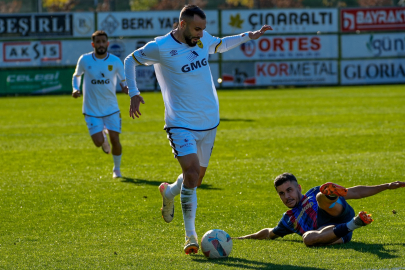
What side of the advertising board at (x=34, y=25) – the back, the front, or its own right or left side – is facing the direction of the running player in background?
front

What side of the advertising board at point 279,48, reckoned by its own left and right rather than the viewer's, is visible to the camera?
front

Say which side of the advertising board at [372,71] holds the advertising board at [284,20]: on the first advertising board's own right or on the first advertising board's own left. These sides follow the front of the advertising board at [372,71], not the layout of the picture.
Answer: on the first advertising board's own right

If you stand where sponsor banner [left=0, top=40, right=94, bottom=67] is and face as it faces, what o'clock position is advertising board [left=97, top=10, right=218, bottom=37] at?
The advertising board is roughly at 9 o'clock from the sponsor banner.

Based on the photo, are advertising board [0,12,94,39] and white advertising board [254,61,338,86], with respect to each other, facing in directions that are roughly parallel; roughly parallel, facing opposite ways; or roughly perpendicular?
roughly parallel

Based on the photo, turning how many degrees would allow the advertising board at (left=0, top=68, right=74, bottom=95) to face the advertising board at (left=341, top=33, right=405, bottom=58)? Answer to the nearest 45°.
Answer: approximately 90° to its left

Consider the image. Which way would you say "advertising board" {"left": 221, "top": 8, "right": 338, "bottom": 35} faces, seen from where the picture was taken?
facing the viewer

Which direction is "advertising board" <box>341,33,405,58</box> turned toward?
toward the camera

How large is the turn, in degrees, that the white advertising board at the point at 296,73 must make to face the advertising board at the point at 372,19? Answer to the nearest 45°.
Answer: approximately 90° to its left

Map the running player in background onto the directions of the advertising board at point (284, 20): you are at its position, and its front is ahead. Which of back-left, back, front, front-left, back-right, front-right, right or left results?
front

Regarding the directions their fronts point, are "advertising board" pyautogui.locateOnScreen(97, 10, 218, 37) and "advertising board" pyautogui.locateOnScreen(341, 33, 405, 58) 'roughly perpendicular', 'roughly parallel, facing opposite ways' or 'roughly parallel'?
roughly parallel

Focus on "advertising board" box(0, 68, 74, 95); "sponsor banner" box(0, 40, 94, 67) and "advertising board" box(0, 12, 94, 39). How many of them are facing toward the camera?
3

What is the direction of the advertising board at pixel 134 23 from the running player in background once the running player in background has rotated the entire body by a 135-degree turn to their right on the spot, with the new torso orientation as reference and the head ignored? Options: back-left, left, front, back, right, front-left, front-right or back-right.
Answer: front-right

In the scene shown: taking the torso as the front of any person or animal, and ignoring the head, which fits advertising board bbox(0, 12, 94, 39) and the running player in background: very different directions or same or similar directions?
same or similar directions

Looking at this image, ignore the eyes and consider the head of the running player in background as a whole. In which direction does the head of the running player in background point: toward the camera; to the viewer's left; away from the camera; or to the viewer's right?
toward the camera

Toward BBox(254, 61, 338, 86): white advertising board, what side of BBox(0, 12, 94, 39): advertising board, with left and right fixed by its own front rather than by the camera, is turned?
left

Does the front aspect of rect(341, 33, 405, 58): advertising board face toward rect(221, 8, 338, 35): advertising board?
no
